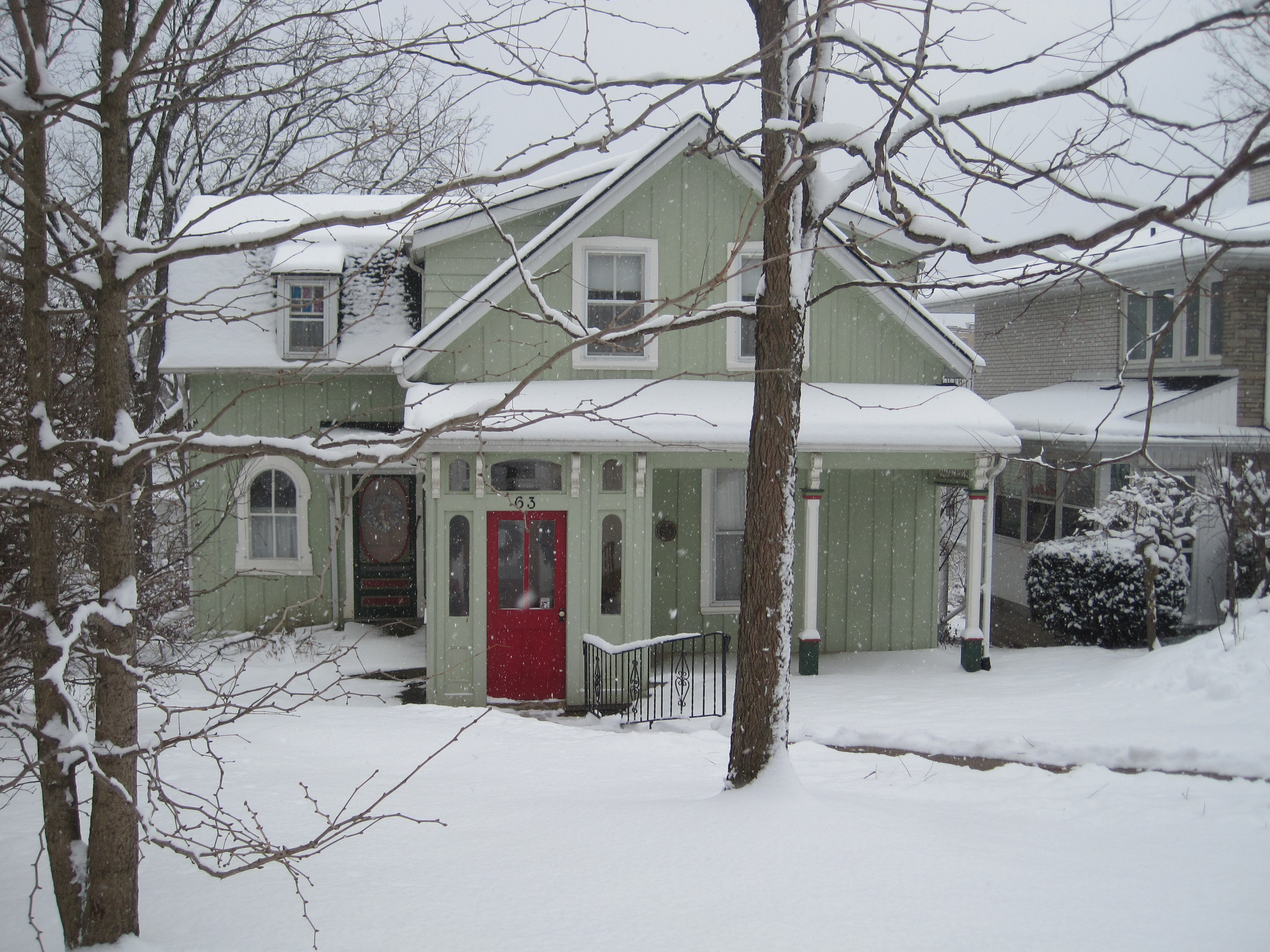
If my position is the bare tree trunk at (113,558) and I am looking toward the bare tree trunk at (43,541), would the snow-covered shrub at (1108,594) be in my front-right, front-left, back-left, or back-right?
back-right

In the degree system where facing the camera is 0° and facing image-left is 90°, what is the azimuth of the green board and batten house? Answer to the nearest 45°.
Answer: approximately 0°

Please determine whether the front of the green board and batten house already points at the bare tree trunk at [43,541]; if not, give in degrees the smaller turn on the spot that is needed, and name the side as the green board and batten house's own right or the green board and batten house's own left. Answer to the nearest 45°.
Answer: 0° — it already faces it

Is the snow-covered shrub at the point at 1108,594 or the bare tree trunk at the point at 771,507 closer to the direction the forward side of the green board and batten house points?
the bare tree trunk

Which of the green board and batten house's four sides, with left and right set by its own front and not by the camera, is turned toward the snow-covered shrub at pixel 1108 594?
left

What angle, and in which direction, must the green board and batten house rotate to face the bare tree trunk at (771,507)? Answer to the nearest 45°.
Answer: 0° — it already faces it

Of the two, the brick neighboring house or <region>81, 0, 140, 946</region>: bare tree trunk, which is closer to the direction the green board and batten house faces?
the bare tree trunk

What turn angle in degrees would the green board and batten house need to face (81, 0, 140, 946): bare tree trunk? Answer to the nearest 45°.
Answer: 0° — it already faces it

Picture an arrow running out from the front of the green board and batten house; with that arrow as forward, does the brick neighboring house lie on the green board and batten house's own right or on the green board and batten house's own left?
on the green board and batten house's own left
